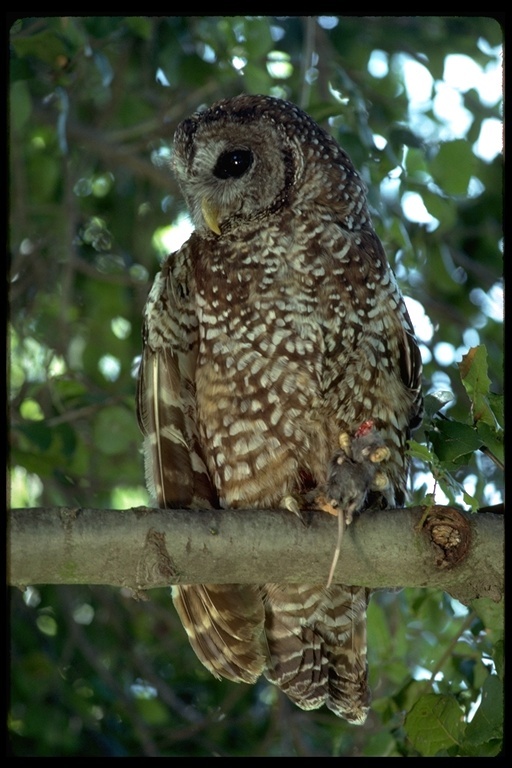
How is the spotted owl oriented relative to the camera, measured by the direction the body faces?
toward the camera
